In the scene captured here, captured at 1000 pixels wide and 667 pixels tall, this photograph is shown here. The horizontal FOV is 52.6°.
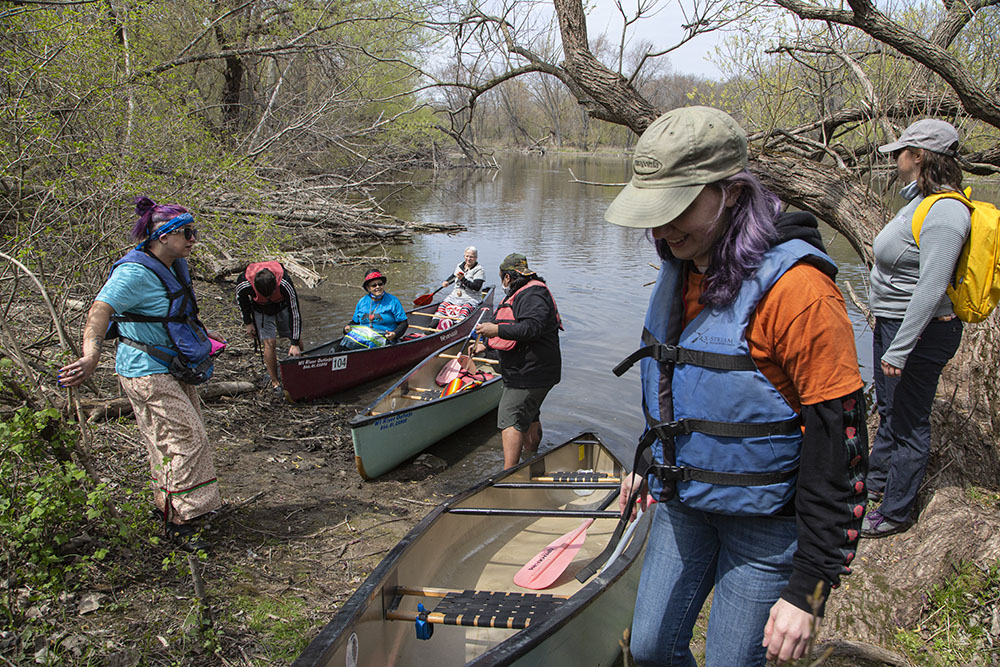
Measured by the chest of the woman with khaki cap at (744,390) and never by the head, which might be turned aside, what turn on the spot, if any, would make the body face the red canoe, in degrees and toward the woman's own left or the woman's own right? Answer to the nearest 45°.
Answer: approximately 90° to the woman's own right

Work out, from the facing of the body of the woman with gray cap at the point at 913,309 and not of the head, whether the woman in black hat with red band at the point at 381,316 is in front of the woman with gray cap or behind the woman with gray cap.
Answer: in front

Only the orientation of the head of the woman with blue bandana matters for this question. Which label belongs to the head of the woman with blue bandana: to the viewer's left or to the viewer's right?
to the viewer's right

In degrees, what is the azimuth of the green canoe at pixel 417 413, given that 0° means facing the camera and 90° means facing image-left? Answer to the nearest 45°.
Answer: approximately 45°

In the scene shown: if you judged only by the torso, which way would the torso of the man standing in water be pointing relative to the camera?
to the viewer's left

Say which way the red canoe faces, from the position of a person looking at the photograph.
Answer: facing the viewer and to the left of the viewer

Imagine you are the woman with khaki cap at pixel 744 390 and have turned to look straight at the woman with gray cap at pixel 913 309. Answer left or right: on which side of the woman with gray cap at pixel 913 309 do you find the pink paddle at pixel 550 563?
left

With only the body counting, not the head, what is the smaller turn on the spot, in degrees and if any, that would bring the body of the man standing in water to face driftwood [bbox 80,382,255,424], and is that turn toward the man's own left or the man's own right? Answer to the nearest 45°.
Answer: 0° — they already face it

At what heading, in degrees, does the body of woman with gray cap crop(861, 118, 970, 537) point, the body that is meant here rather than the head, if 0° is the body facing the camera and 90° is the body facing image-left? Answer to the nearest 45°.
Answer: approximately 90°
